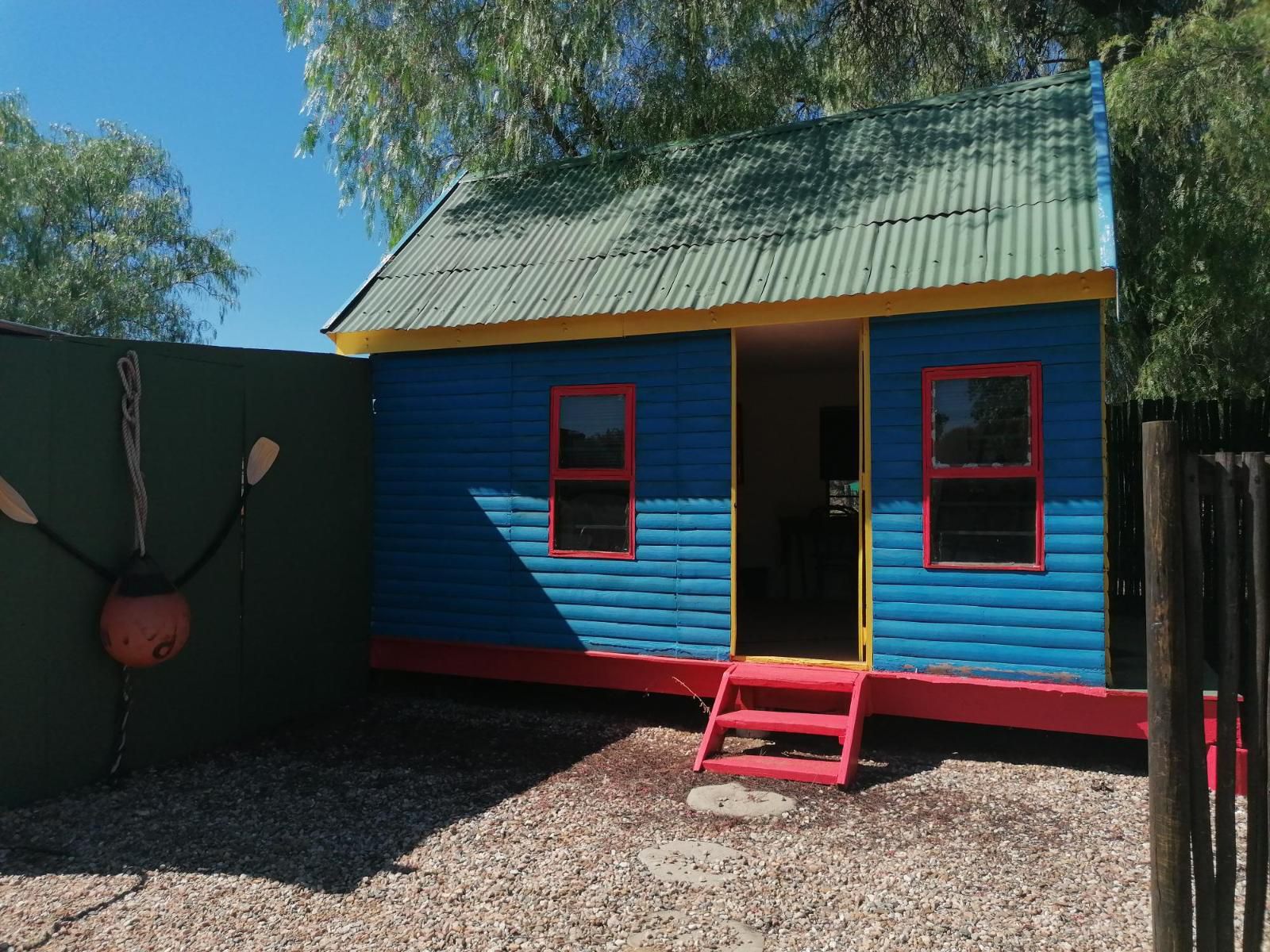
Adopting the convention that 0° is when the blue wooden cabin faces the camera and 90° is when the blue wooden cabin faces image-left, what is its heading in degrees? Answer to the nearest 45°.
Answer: approximately 0°

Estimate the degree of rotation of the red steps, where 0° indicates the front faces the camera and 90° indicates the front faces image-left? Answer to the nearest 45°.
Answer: approximately 0°

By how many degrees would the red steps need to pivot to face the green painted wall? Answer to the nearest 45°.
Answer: approximately 90° to its right

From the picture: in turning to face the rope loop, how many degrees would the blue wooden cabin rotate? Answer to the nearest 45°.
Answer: approximately 45° to its right

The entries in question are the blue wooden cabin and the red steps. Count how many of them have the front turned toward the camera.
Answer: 2

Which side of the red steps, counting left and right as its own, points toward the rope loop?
right

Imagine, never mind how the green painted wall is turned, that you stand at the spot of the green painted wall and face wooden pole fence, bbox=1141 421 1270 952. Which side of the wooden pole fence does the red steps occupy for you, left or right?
left

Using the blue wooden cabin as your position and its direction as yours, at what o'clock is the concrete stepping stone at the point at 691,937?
The concrete stepping stone is roughly at 12 o'clock from the blue wooden cabin.
